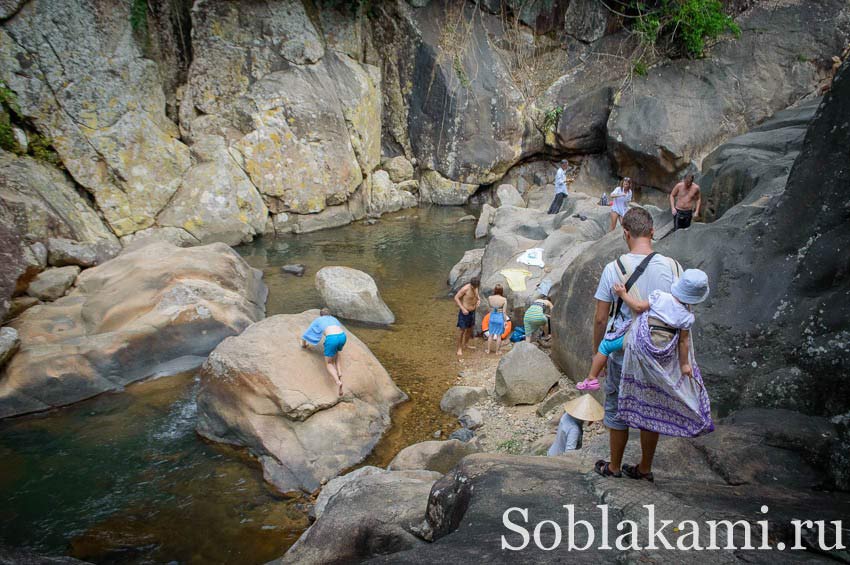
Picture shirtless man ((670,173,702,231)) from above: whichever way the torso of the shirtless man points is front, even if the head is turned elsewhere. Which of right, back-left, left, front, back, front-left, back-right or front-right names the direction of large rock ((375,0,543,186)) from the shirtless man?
back-right

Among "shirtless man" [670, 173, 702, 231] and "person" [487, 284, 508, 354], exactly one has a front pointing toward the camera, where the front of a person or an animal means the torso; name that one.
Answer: the shirtless man

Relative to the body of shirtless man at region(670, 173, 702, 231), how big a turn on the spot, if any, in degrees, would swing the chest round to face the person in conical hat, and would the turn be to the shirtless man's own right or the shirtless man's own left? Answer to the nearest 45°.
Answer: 0° — they already face them

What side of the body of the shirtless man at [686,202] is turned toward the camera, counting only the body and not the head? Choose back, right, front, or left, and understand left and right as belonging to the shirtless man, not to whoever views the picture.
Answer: front

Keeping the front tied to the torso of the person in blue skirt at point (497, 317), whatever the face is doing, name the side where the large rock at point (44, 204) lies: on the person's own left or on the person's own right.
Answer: on the person's own left

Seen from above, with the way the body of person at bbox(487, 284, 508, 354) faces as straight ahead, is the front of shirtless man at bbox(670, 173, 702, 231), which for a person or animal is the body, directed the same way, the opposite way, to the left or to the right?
the opposite way

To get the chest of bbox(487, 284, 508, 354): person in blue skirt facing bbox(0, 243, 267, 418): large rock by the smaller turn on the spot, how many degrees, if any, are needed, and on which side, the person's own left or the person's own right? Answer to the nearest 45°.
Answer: approximately 90° to the person's own left

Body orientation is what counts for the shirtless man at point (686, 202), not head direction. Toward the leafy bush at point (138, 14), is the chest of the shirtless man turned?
no

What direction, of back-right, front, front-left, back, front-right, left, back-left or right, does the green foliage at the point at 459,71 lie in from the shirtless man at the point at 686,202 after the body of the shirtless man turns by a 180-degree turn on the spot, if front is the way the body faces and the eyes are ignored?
front-left

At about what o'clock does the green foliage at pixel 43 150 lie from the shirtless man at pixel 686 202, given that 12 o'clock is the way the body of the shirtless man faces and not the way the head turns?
The green foliage is roughly at 3 o'clock from the shirtless man.

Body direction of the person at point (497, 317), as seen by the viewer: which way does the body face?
away from the camera

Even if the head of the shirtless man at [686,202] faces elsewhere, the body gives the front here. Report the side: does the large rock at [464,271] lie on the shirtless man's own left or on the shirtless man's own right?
on the shirtless man's own right
